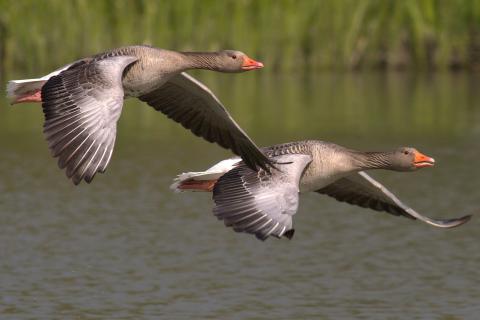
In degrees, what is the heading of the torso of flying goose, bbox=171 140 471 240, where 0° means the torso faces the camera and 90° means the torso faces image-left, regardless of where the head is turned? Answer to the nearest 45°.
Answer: approximately 270°

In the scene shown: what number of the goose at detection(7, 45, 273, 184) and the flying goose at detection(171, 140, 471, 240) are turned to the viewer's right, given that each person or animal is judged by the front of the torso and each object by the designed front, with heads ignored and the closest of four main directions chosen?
2

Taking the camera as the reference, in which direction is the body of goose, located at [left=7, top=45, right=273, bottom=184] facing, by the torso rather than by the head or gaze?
to the viewer's right

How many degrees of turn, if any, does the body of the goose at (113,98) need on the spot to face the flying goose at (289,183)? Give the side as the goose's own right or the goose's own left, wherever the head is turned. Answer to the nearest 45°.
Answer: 0° — it already faces it

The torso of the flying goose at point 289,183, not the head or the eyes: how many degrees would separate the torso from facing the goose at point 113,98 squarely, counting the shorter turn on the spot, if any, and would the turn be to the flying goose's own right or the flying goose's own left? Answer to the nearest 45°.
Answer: approximately 180°
